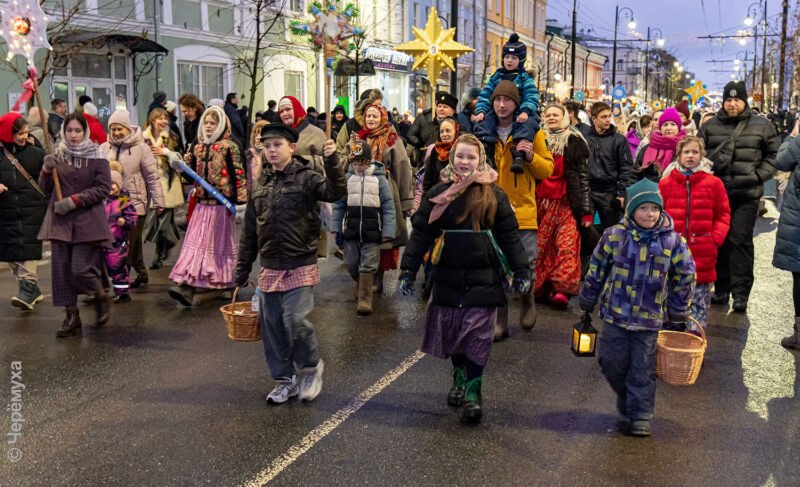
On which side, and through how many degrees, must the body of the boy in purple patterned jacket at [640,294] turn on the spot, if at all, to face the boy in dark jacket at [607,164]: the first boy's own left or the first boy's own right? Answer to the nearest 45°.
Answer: approximately 180°

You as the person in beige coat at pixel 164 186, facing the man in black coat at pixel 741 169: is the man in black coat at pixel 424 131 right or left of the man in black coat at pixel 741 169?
left

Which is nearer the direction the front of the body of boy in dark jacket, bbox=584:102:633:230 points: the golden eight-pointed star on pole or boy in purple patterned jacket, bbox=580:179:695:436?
the boy in purple patterned jacket

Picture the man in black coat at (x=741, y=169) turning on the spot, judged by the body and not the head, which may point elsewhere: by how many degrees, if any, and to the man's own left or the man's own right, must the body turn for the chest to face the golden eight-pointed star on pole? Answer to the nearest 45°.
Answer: approximately 135° to the man's own right

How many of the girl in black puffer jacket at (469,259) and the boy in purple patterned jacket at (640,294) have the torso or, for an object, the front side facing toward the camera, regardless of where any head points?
2

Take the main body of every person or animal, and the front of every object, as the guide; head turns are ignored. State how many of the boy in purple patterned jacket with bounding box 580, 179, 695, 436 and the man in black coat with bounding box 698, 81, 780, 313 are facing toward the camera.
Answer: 2
